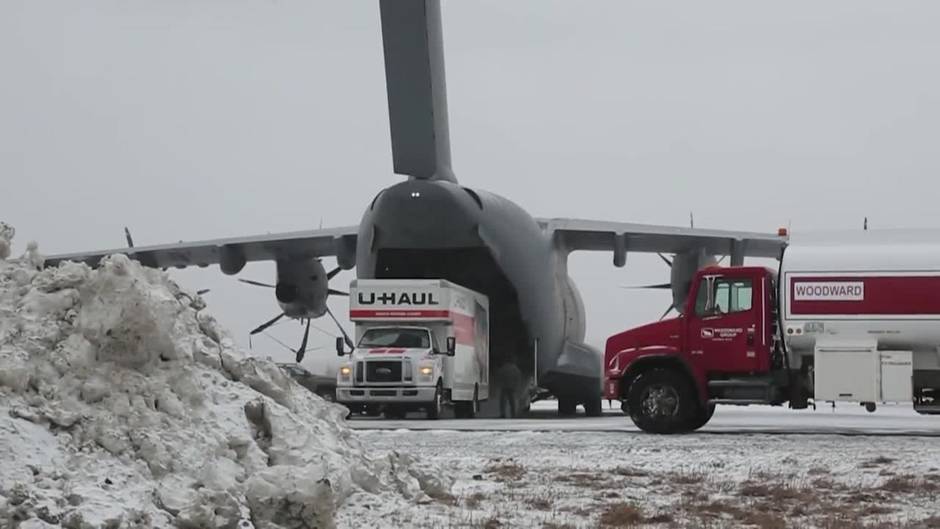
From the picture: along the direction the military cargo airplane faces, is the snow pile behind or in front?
behind

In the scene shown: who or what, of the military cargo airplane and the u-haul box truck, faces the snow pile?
the u-haul box truck

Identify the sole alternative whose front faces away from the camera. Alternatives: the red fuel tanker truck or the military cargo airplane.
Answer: the military cargo airplane

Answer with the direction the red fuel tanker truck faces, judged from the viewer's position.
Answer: facing to the left of the viewer

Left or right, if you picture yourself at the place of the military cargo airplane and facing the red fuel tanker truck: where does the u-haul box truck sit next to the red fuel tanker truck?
right

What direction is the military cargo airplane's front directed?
away from the camera

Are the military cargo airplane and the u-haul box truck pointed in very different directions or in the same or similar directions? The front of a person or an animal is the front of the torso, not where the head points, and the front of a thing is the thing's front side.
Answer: very different directions

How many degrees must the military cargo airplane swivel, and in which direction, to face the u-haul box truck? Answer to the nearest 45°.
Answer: approximately 180°

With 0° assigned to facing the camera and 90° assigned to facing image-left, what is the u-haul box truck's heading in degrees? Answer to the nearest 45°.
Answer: approximately 0°

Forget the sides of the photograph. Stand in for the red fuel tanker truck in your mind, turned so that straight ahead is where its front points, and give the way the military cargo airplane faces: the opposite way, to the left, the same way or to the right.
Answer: to the right

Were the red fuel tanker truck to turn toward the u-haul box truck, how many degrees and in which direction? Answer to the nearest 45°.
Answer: approximately 45° to its right
